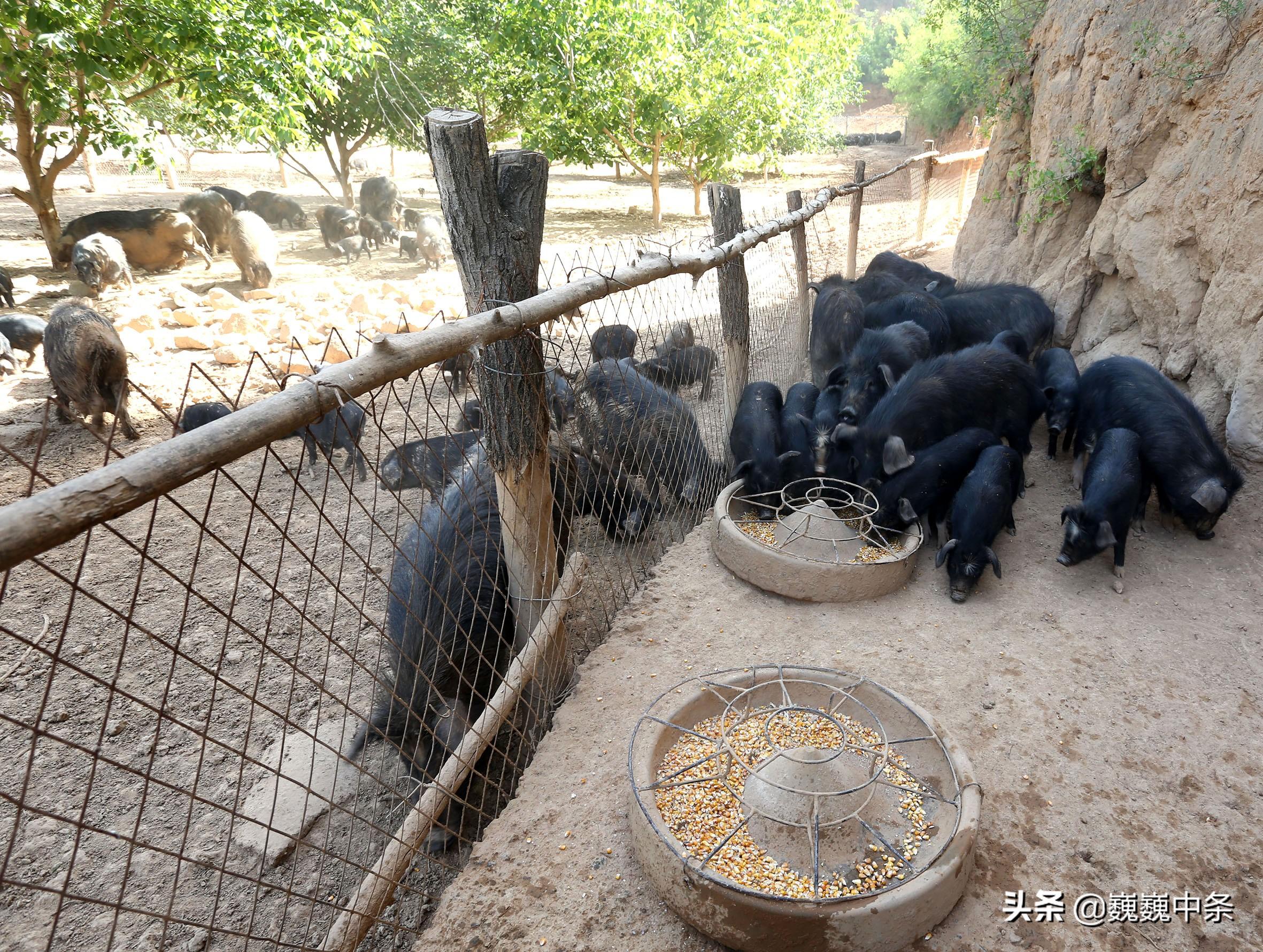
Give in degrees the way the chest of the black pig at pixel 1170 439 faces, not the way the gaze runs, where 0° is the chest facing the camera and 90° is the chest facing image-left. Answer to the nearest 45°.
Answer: approximately 315°

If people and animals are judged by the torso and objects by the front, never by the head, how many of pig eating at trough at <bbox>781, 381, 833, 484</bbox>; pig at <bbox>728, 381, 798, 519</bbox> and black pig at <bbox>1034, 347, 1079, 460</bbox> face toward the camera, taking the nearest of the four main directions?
3

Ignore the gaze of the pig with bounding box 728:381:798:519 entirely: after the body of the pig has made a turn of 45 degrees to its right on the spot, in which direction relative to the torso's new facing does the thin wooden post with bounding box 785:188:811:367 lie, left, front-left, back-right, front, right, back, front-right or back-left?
back-right

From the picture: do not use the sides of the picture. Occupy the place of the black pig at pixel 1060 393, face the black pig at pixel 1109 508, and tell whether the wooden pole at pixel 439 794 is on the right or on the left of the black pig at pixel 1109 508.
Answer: right

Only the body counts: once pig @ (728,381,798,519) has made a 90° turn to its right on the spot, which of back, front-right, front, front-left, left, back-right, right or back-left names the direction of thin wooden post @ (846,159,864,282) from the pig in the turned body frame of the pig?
right

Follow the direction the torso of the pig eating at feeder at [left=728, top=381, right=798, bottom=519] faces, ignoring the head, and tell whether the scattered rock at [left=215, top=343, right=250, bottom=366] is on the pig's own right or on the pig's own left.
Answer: on the pig's own right

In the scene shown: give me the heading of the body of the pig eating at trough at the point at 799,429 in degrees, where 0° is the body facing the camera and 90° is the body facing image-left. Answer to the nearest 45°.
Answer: approximately 0°

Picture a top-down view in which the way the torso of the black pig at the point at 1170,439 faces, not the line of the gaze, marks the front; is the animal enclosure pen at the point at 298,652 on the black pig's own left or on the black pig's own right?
on the black pig's own right

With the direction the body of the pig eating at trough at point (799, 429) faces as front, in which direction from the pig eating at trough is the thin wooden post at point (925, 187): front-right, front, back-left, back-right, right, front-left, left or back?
back

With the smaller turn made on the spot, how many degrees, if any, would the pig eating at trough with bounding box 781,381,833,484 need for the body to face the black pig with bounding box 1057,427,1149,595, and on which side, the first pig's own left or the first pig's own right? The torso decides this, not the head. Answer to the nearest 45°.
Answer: approximately 45° to the first pig's own left

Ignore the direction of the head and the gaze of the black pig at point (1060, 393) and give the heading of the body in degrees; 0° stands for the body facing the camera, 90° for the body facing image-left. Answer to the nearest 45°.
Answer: approximately 0°

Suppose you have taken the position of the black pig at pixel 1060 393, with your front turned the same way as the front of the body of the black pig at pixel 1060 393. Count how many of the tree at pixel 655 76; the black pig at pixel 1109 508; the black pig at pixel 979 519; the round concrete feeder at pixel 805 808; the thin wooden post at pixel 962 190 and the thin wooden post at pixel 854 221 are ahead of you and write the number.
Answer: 3

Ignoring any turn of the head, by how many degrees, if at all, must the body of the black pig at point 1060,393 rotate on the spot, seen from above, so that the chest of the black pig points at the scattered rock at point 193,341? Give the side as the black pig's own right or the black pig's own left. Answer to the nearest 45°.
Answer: approximately 90° to the black pig's own right

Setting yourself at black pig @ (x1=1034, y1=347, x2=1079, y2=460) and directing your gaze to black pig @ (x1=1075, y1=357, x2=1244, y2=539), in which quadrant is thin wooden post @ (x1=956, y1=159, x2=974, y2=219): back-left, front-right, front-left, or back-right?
back-left

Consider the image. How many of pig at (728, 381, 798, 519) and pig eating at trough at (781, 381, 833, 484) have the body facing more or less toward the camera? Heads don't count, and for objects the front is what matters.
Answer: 2
